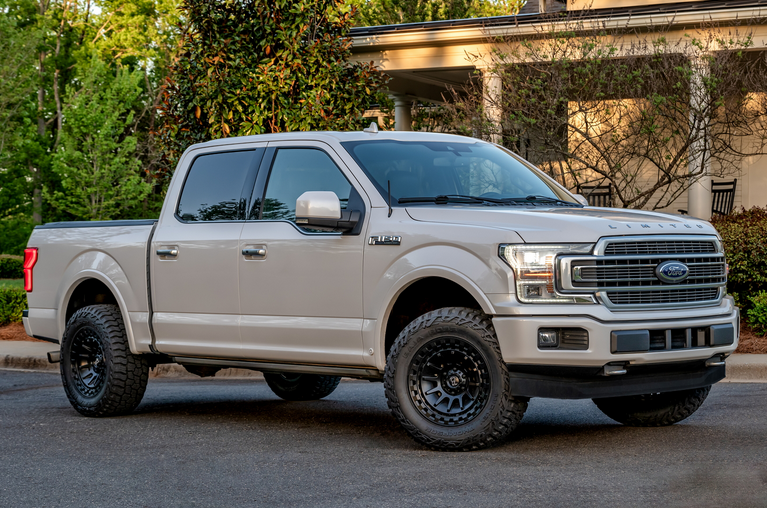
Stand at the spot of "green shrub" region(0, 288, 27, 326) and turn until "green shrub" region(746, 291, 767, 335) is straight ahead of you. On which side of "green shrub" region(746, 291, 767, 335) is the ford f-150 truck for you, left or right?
right

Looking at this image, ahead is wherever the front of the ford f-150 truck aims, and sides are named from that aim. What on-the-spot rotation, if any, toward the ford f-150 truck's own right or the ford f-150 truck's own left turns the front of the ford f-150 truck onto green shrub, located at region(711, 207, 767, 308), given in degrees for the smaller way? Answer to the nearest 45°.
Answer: approximately 90° to the ford f-150 truck's own left

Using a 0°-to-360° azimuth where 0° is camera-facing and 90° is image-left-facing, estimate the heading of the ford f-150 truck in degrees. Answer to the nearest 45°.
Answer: approximately 315°

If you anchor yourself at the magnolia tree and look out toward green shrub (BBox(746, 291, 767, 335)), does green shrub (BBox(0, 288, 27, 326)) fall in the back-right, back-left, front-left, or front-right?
back-right

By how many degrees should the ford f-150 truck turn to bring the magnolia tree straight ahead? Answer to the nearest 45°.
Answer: approximately 135° to its left

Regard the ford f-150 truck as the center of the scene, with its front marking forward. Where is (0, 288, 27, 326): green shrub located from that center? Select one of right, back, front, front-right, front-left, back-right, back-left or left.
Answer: back

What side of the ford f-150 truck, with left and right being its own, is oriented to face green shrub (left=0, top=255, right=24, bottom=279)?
back
